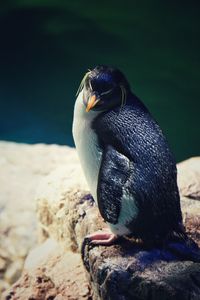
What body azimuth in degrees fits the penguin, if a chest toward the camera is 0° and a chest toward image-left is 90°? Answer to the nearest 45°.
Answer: approximately 90°

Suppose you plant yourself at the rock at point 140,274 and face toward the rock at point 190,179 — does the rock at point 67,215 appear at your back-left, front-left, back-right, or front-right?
front-left

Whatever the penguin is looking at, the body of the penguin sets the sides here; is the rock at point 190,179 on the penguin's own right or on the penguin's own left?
on the penguin's own right
